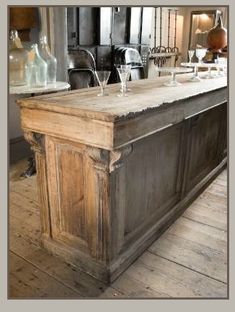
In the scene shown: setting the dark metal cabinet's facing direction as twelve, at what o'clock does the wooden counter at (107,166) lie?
The wooden counter is roughly at 12 o'clock from the dark metal cabinet.

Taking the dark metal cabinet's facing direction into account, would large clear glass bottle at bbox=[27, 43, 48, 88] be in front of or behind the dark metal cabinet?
in front

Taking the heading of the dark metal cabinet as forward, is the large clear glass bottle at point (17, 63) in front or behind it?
in front

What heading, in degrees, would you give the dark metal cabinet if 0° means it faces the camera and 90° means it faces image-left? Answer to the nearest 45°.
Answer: approximately 0°
